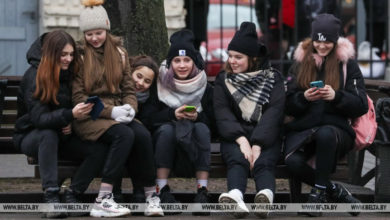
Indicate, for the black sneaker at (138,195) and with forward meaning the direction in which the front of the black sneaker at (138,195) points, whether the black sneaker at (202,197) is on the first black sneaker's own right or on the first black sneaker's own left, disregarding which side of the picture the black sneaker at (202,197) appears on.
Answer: on the first black sneaker's own left

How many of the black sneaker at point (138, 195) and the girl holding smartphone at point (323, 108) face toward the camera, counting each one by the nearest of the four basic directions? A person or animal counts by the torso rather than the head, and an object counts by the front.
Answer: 2

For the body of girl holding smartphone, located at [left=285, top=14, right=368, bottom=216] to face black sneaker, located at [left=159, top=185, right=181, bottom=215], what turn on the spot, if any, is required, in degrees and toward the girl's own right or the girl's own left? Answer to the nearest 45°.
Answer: approximately 90° to the girl's own right

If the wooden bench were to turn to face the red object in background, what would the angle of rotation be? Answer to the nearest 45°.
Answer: approximately 180°

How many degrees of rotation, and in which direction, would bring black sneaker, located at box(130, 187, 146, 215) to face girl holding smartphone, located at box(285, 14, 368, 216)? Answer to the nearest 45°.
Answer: approximately 90° to its left

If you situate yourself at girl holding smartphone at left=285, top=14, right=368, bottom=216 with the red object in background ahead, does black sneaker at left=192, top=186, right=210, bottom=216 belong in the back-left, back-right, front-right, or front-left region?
back-left

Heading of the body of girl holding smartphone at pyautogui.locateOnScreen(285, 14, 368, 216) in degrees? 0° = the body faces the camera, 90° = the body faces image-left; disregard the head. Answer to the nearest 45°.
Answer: approximately 0°

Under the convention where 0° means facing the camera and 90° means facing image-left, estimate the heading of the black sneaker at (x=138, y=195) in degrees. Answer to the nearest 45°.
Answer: approximately 0°

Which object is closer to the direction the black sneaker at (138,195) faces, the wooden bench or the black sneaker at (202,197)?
the black sneaker
